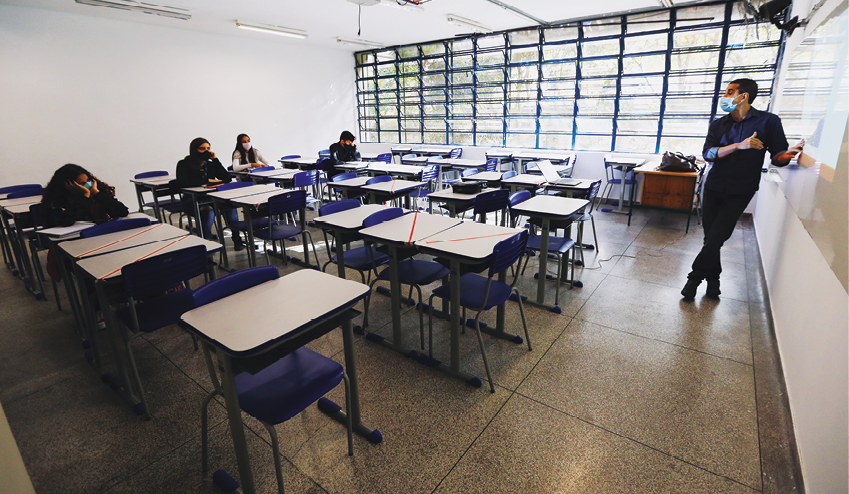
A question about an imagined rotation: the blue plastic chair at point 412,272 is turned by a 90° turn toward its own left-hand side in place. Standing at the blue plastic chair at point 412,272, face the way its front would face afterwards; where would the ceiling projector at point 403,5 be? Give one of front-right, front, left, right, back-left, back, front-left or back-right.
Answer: front-left

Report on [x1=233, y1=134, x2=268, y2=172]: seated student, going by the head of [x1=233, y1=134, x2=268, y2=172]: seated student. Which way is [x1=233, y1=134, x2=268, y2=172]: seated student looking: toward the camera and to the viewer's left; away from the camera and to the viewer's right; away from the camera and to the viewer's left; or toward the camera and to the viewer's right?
toward the camera and to the viewer's right

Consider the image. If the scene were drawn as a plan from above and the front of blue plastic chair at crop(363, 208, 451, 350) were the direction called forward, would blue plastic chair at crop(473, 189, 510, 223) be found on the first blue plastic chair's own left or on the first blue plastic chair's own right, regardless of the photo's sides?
on the first blue plastic chair's own left

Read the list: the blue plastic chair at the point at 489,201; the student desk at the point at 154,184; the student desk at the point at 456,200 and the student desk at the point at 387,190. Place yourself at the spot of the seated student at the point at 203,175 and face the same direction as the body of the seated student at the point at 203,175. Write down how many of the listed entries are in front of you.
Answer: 3

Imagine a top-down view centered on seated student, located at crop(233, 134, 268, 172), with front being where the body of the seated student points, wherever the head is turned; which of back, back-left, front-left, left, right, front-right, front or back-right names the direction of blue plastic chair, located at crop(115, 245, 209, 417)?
front-right

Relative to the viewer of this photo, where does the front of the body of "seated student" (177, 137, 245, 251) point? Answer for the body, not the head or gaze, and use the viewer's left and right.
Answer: facing the viewer and to the right of the viewer

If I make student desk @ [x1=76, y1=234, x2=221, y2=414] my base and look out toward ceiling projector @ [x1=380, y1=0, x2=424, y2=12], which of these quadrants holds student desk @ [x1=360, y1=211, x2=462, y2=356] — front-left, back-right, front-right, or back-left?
front-right

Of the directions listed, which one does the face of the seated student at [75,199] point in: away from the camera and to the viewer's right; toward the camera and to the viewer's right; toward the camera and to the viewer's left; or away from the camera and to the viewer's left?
toward the camera and to the viewer's right
